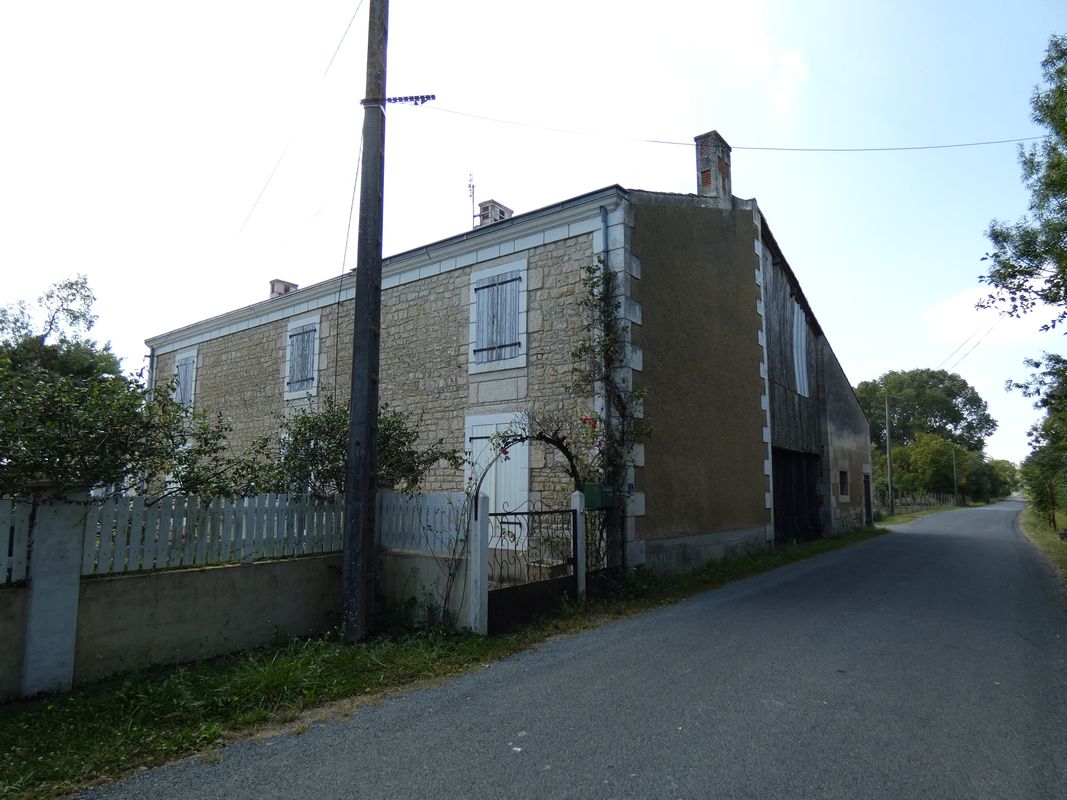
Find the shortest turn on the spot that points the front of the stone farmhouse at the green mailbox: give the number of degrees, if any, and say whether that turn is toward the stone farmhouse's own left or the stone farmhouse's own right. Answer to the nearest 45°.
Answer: approximately 45° to the stone farmhouse's own left

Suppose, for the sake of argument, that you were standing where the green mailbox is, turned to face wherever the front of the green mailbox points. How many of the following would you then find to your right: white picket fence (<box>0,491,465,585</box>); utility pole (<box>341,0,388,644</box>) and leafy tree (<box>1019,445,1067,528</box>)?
2

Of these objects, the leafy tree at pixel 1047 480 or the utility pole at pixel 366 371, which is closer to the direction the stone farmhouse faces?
the utility pole

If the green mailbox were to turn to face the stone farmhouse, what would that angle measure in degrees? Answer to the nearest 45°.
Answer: approximately 135° to its left

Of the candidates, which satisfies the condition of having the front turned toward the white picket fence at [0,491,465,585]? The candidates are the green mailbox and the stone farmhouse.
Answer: the stone farmhouse

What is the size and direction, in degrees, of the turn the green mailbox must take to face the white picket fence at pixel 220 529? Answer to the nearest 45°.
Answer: approximately 90° to its right

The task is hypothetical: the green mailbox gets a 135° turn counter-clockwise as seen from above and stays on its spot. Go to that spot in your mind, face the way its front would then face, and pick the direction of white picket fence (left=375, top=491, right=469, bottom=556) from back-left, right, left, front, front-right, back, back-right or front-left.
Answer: back-left

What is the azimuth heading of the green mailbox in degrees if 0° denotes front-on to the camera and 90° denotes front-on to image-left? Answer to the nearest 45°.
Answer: approximately 315°

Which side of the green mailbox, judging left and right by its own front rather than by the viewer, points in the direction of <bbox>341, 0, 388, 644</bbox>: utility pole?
right

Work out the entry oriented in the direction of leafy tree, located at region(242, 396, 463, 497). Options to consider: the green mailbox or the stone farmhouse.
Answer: the stone farmhouse
